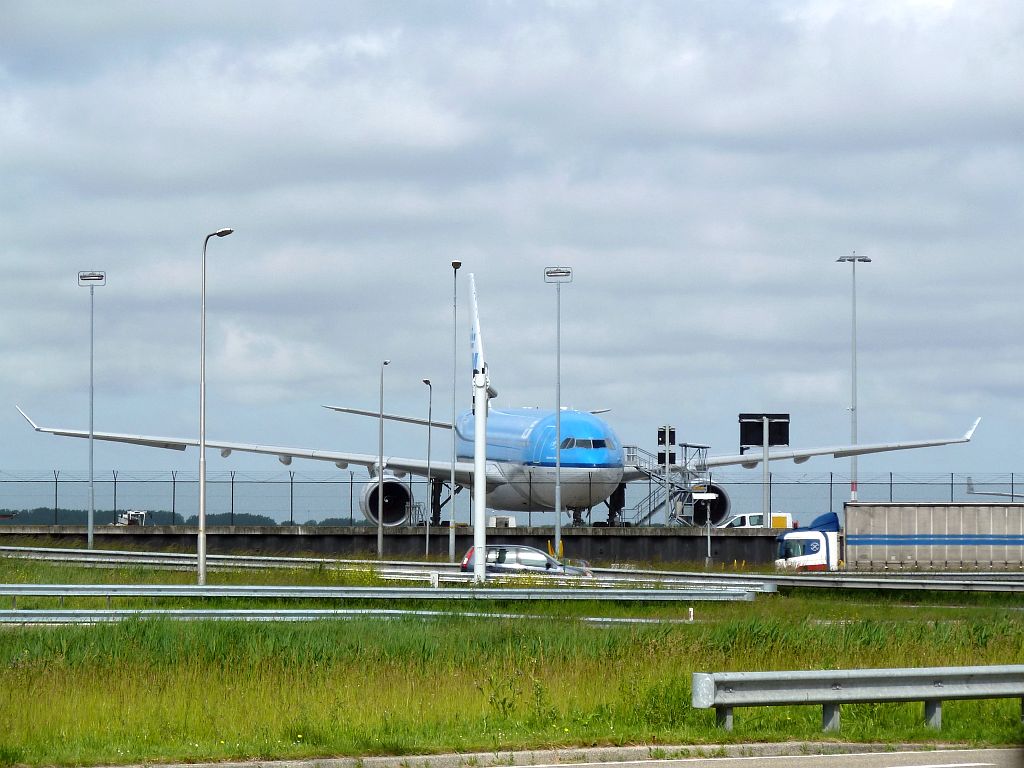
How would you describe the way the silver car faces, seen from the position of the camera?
facing to the right of the viewer

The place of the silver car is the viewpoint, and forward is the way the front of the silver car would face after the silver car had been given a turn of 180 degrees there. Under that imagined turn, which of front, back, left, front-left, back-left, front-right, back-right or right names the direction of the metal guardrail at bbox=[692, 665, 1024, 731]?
left
